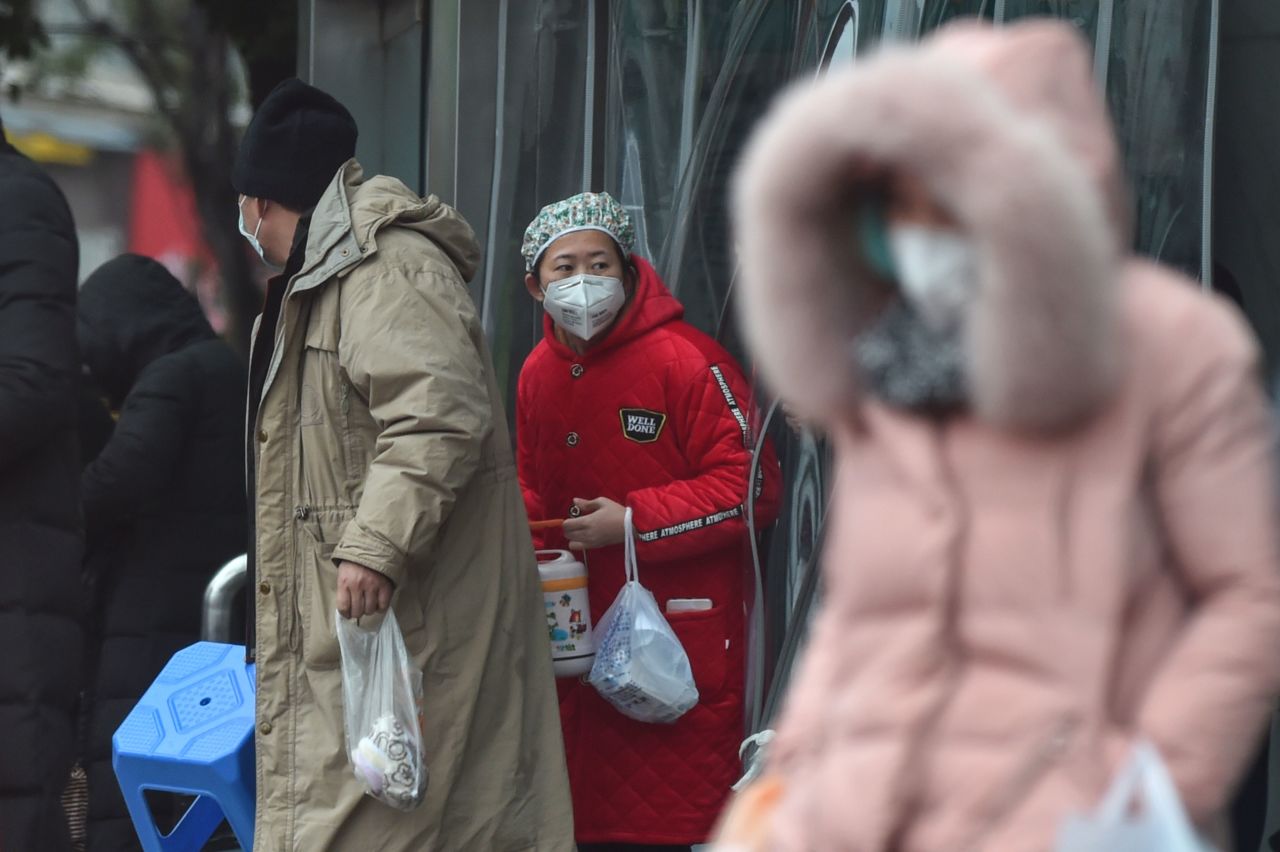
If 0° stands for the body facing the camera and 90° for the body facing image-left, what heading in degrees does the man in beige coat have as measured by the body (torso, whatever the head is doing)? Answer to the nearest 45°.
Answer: approximately 90°

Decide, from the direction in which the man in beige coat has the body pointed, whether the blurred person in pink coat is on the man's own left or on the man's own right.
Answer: on the man's own left

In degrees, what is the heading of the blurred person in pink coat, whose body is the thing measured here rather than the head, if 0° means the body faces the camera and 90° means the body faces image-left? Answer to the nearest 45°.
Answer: approximately 45°

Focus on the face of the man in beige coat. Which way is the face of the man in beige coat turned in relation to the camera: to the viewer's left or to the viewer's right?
to the viewer's left

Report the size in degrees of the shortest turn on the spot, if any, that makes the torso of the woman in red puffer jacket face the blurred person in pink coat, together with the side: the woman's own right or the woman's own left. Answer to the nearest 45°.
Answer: approximately 45° to the woman's own left

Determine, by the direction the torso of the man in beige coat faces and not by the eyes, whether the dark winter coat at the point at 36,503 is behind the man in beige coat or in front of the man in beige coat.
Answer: in front
